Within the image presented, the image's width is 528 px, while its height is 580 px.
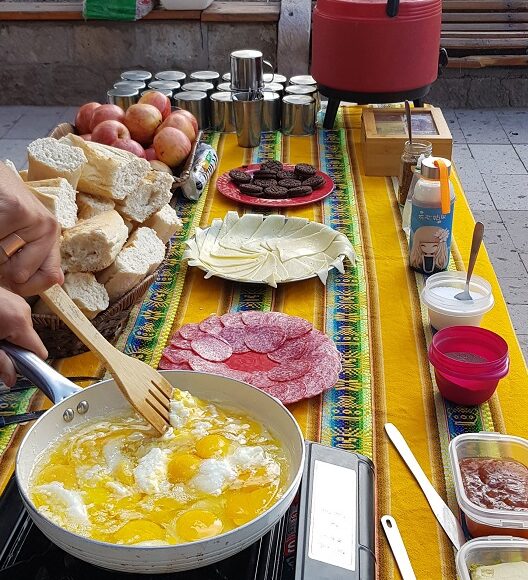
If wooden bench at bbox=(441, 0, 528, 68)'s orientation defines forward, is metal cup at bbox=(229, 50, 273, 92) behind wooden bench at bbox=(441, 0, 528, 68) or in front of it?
in front

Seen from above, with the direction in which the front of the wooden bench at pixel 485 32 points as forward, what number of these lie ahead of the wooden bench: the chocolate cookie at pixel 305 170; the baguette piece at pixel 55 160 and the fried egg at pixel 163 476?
3

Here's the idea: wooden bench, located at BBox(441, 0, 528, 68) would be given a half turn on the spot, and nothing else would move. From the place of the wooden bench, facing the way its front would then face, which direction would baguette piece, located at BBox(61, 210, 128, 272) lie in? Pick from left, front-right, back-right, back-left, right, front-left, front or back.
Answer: back

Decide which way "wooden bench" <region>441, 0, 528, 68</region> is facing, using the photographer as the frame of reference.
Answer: facing the viewer

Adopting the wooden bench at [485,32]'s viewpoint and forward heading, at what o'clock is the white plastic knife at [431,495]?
The white plastic knife is roughly at 12 o'clock from the wooden bench.

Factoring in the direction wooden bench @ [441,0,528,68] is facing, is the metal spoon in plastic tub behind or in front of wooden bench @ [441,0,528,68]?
in front

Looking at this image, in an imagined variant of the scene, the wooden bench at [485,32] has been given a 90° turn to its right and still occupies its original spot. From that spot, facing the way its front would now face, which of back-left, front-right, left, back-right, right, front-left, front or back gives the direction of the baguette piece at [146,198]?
left

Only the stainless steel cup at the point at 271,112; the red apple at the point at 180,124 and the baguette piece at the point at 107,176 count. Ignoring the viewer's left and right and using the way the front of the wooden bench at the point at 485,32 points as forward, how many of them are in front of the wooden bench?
3

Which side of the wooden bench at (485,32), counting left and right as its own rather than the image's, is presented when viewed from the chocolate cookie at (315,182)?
front

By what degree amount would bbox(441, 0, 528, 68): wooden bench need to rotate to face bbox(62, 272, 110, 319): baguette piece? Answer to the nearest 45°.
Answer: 0° — it already faces it

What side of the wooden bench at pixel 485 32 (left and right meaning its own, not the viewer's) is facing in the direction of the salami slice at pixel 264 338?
front

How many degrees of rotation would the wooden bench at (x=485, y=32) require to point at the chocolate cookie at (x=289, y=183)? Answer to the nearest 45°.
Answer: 0° — it already faces it

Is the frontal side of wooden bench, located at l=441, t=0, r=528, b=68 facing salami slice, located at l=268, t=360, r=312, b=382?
yes

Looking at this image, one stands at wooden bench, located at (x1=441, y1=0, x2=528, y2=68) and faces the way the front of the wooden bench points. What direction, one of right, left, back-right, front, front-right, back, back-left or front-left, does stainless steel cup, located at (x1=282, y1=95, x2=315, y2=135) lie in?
front

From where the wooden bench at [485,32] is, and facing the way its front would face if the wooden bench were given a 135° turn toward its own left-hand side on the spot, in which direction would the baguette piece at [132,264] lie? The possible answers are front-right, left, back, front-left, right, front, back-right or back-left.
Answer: back-right
